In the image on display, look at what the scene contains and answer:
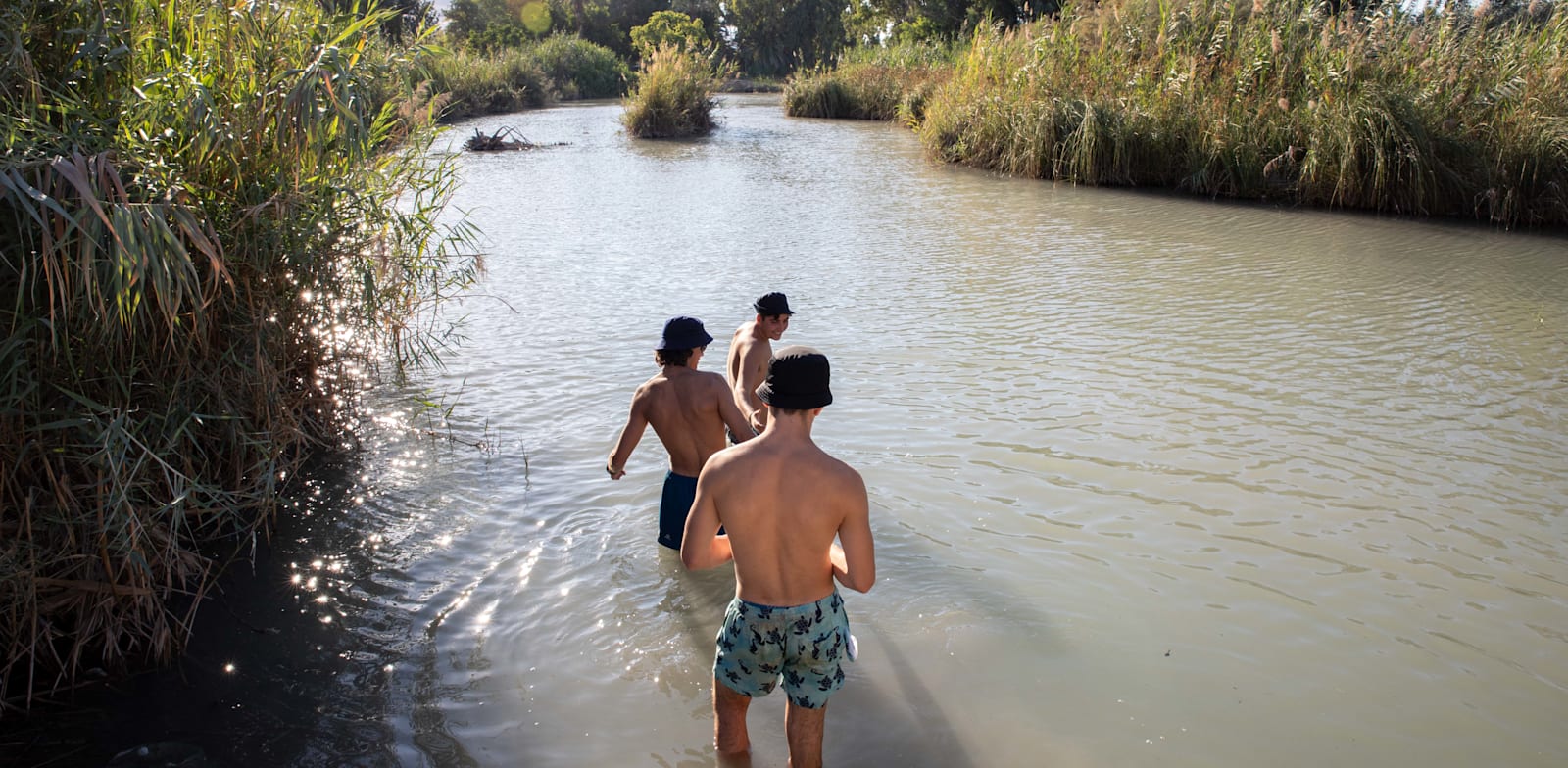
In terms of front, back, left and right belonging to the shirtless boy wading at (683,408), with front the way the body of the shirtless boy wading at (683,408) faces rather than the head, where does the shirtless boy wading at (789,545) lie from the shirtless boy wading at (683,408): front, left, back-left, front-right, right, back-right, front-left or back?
back

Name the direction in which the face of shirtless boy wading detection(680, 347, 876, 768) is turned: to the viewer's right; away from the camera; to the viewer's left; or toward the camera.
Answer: away from the camera

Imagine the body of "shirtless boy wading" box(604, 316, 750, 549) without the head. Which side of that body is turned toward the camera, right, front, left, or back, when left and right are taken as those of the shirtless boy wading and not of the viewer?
back

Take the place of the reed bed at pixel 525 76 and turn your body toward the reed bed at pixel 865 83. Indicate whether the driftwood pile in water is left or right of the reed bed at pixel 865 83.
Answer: right

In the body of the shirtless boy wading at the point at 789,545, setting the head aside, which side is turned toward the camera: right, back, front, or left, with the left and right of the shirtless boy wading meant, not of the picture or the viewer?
back

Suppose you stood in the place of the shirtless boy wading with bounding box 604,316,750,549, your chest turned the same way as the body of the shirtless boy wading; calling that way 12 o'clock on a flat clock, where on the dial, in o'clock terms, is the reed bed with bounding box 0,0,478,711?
The reed bed is roughly at 9 o'clock from the shirtless boy wading.
